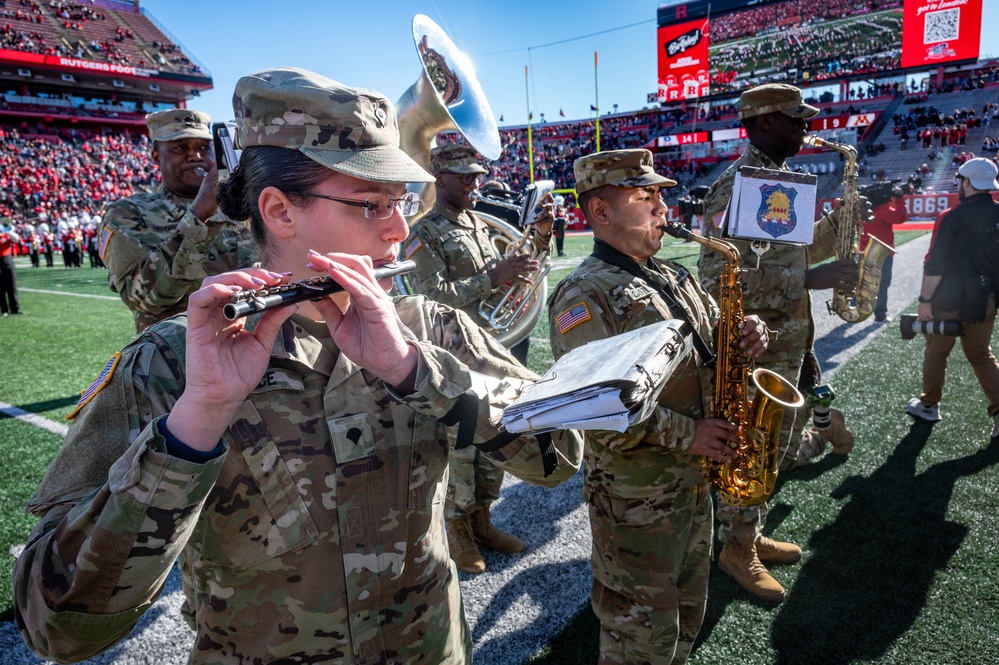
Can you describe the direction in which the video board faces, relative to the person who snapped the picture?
facing the viewer and to the left of the viewer

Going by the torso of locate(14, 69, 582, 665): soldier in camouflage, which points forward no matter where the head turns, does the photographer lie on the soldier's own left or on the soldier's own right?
on the soldier's own left

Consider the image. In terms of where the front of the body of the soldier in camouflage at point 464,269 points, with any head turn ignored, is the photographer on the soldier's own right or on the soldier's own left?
on the soldier's own left

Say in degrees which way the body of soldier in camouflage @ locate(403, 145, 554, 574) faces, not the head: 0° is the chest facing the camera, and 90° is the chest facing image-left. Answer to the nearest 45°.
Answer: approximately 315°

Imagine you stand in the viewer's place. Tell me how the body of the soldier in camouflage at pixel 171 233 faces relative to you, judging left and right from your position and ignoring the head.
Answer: facing the viewer and to the right of the viewer

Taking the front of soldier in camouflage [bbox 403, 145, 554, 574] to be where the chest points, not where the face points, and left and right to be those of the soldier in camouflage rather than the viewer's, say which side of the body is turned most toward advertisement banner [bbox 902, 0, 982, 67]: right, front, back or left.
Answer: left

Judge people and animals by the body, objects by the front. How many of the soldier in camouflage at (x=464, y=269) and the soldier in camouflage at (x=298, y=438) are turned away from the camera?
0

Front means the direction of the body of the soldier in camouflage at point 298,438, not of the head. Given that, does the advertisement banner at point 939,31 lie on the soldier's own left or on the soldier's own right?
on the soldier's own left

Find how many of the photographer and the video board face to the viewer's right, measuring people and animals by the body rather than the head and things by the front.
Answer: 0

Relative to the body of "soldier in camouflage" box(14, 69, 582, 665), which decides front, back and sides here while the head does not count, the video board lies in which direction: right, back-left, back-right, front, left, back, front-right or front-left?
left
